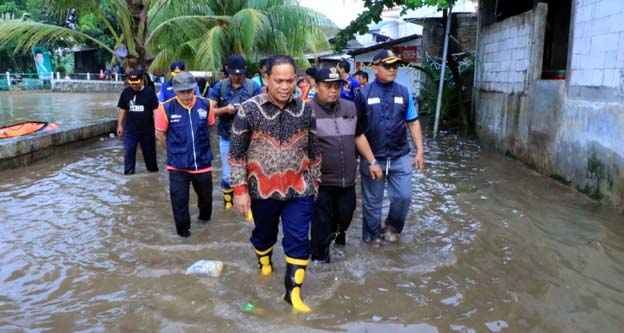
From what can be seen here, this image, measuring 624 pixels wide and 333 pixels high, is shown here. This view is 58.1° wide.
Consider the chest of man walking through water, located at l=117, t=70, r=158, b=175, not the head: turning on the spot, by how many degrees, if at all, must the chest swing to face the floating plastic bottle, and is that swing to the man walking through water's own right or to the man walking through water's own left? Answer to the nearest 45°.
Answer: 0° — they already face it

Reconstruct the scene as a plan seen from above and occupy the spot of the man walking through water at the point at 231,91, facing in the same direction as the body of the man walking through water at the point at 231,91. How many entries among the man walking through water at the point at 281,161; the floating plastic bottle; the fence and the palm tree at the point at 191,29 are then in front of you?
2

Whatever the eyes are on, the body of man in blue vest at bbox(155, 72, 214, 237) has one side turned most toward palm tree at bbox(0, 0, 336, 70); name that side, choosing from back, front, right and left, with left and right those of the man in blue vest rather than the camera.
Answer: back

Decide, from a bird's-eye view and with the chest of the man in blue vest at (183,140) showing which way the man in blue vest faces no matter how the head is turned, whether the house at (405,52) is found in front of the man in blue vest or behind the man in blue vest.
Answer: behind

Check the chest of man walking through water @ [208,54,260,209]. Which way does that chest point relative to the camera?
toward the camera

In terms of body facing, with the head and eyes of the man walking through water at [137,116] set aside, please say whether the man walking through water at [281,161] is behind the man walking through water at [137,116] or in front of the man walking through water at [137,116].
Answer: in front

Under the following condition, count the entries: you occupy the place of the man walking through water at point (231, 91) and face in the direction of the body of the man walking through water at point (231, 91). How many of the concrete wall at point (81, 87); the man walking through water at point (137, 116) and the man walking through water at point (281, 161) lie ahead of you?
1

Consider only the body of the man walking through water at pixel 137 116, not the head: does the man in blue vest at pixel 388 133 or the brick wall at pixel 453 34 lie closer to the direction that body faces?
the man in blue vest

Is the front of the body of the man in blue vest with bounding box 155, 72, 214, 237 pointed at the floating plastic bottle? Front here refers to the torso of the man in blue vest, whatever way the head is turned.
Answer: yes

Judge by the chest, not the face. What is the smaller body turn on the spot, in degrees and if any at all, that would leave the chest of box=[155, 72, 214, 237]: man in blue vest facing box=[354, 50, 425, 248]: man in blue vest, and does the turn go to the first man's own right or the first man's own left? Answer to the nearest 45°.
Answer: approximately 45° to the first man's own left

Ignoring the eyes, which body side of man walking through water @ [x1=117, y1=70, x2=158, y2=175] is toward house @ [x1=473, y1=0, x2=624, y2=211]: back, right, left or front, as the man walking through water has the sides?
left

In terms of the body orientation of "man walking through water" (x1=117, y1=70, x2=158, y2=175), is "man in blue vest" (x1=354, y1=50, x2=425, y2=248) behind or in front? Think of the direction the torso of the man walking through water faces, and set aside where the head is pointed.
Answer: in front

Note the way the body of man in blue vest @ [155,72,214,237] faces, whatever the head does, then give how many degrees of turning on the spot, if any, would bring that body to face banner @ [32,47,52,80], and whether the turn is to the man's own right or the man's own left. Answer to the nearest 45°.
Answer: approximately 180°

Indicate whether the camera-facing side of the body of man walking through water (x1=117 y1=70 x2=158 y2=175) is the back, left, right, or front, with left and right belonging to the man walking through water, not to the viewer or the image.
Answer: front

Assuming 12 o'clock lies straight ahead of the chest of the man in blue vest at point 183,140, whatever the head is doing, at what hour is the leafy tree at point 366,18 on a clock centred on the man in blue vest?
The leafy tree is roughly at 7 o'clock from the man in blue vest.
